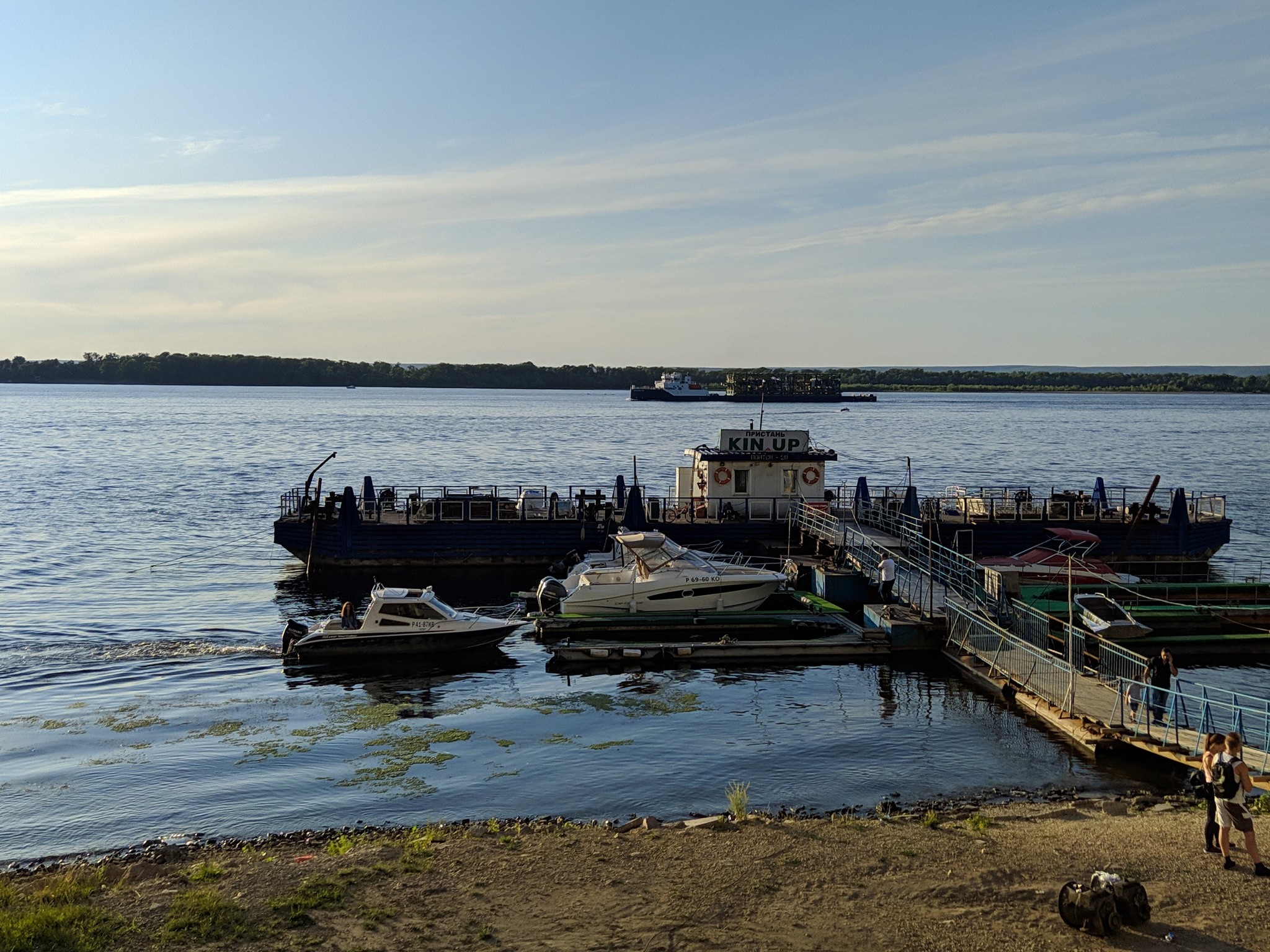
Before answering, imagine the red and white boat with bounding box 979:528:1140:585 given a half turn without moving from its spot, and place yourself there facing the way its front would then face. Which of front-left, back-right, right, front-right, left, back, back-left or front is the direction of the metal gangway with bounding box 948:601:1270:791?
right

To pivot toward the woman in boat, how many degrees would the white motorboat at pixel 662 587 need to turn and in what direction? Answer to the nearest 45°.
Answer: approximately 135° to its right

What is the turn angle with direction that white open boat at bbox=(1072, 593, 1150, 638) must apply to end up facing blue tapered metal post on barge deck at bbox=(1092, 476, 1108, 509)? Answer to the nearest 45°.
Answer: approximately 135° to its left

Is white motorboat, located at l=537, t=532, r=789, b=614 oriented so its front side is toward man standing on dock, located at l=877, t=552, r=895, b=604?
yes

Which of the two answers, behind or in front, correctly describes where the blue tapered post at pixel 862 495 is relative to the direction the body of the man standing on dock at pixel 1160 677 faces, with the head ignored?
behind

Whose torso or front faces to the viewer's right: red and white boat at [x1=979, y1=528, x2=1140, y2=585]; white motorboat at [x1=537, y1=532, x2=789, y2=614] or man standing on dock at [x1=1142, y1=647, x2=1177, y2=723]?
the white motorboat

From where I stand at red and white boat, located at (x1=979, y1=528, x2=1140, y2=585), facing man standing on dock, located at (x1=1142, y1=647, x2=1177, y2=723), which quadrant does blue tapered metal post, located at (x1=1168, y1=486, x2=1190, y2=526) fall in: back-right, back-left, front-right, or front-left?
back-left

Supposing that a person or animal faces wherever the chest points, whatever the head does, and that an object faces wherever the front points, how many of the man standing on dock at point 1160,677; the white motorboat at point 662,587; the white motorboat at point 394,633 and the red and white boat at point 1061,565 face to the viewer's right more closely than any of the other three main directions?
2

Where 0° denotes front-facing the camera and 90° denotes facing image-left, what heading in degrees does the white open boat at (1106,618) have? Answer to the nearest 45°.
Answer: approximately 315°

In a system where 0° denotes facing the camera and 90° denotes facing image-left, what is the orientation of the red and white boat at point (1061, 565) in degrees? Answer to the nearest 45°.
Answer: approximately 90°

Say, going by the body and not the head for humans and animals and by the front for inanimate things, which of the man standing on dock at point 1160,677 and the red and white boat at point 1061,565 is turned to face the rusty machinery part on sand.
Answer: the man standing on dock

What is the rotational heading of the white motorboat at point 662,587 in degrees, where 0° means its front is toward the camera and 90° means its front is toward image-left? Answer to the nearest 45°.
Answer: approximately 270°

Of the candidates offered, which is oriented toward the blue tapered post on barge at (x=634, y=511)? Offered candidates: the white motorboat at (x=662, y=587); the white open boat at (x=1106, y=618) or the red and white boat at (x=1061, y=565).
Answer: the red and white boat

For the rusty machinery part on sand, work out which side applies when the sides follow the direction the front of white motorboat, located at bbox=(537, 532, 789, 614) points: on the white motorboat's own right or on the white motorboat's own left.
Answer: on the white motorboat's own right
